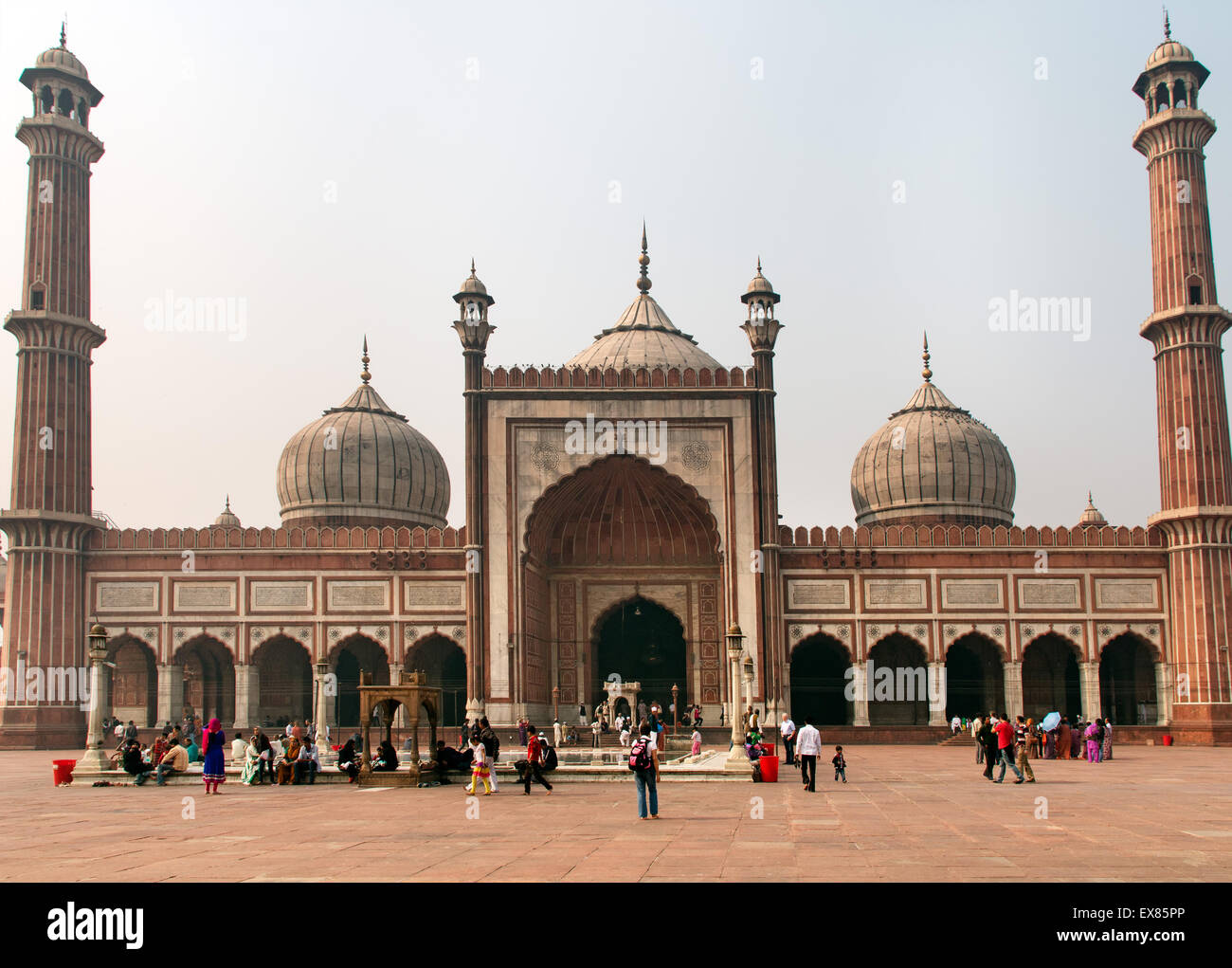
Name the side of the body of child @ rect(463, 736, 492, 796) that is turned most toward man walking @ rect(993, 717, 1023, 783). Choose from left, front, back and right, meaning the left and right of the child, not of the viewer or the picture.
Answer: back

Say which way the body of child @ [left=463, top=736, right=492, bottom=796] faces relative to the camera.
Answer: to the viewer's left

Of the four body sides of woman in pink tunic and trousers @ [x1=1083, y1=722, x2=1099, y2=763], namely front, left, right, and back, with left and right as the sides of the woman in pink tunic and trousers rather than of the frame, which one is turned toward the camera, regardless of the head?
back
